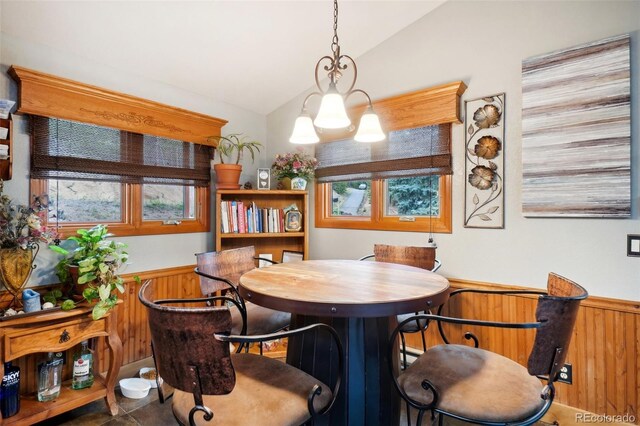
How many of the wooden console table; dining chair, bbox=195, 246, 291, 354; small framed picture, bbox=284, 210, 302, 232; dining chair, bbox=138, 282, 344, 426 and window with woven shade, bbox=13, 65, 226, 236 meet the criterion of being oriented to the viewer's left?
0

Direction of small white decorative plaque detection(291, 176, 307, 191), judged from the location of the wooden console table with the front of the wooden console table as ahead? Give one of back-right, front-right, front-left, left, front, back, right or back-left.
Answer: front-left

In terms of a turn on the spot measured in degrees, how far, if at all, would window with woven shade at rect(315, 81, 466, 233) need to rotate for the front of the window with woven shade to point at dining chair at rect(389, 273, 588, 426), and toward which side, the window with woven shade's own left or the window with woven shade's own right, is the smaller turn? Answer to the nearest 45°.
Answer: approximately 45° to the window with woven shade's own left

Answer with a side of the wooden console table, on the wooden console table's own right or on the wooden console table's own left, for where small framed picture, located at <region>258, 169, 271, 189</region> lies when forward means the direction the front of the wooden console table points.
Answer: on the wooden console table's own left

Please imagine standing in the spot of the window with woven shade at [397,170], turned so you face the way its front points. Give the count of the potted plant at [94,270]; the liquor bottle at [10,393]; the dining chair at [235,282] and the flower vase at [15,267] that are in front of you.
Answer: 4

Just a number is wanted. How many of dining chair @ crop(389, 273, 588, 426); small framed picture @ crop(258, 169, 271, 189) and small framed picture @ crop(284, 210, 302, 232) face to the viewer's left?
1

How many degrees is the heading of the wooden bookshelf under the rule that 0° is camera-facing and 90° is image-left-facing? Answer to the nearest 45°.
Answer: approximately 0°

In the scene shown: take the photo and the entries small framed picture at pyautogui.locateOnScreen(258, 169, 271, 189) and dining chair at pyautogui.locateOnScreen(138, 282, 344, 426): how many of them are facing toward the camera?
1

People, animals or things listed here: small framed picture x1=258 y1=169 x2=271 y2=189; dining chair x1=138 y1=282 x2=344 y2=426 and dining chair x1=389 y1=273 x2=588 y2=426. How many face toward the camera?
1

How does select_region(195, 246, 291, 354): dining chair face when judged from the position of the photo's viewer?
facing the viewer and to the right of the viewer

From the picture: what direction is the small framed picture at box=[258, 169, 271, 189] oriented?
toward the camera

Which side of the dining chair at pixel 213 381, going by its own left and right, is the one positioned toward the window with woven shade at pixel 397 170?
front

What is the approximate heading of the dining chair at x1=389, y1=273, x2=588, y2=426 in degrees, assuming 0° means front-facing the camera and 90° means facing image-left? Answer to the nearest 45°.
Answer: approximately 90°

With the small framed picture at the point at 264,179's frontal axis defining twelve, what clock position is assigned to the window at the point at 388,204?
The window is roughly at 10 o'clock from the small framed picture.

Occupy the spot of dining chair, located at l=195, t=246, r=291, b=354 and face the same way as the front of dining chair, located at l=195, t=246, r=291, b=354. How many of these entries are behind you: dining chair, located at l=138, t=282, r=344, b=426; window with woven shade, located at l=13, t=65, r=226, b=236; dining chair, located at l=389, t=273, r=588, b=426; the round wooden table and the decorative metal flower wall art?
1

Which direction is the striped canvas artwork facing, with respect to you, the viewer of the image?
facing the viewer and to the left of the viewer

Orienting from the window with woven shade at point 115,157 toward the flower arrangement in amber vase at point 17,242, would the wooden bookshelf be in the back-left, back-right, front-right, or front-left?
back-left

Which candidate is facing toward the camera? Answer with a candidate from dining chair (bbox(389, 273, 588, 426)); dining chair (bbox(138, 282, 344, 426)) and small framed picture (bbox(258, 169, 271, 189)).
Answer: the small framed picture
